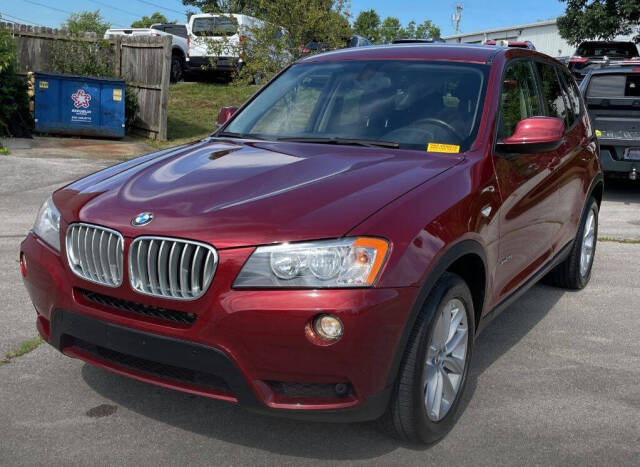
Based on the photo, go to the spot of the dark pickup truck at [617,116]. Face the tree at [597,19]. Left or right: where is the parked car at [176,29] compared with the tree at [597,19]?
left

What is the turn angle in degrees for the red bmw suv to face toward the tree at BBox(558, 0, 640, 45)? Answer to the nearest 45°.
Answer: approximately 135° to its right

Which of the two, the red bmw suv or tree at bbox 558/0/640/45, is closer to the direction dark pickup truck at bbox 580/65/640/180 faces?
the tree

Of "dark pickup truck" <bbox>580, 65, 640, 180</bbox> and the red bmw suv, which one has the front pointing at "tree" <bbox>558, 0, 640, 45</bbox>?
the dark pickup truck

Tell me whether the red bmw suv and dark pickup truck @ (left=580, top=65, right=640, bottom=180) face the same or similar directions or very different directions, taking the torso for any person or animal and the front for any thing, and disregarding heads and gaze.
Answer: very different directions

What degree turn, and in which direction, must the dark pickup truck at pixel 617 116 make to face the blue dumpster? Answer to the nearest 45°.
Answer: approximately 90° to its left

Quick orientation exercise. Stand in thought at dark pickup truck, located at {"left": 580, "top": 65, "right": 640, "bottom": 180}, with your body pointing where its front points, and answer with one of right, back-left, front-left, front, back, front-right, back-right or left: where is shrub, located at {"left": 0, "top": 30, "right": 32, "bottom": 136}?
left

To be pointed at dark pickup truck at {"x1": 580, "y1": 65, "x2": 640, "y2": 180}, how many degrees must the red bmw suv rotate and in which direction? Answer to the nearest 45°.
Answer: approximately 180°

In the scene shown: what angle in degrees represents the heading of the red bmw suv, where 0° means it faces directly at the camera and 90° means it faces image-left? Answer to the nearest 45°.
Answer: approximately 45°

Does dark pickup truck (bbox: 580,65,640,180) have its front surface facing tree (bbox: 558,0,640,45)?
yes

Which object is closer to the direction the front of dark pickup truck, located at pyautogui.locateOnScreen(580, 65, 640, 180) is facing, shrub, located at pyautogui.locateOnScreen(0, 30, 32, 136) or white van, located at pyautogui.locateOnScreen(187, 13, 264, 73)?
the white van

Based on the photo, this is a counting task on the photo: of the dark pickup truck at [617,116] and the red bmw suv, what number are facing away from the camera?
1

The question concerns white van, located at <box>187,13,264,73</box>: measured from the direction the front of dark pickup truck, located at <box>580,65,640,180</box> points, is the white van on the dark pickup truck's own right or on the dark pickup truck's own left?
on the dark pickup truck's own left

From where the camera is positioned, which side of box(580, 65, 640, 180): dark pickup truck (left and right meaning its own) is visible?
back

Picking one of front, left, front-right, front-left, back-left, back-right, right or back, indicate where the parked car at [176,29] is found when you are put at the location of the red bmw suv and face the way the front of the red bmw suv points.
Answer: back-right

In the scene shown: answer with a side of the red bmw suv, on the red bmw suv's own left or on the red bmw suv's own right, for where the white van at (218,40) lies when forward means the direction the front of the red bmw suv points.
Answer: on the red bmw suv's own right

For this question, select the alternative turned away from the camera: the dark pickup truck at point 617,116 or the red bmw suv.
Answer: the dark pickup truck
